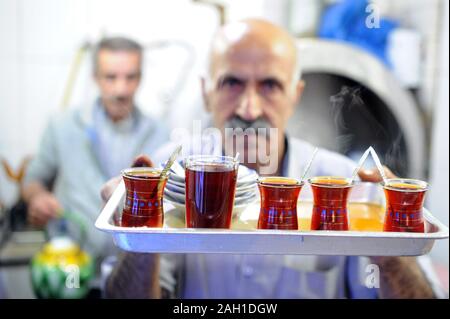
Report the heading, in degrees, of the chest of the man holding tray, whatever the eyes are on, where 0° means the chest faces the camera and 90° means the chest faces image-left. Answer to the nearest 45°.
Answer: approximately 0°

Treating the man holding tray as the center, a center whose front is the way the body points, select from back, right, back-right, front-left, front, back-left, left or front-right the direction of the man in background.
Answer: back-right

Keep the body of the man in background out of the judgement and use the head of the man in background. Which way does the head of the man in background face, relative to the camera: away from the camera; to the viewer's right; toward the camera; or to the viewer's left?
toward the camera

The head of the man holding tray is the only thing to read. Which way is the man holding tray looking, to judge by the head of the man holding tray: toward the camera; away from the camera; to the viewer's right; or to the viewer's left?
toward the camera

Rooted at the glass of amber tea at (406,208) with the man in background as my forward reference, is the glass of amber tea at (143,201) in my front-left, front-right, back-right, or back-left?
front-left
